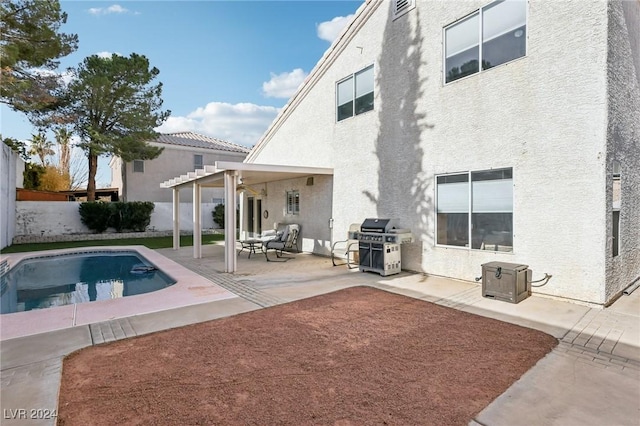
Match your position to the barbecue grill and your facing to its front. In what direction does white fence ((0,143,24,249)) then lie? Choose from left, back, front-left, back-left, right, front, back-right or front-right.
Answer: front-right

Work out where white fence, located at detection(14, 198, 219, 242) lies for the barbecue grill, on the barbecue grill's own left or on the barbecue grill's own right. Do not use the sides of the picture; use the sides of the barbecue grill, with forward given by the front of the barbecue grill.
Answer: on the barbecue grill's own right

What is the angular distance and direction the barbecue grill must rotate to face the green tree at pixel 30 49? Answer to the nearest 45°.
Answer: approximately 45° to its right

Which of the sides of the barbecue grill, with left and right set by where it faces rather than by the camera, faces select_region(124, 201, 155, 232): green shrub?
right

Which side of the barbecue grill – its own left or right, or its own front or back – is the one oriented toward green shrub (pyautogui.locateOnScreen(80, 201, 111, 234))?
right

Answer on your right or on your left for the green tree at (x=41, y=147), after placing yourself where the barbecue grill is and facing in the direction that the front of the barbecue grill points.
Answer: on your right

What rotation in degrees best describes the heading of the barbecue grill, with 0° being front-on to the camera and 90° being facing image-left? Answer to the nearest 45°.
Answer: approximately 45°
